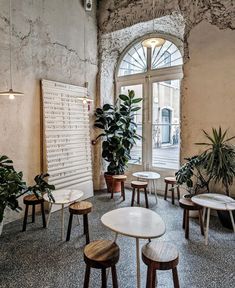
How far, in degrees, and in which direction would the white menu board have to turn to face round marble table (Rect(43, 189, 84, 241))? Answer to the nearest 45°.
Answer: approximately 45° to its right

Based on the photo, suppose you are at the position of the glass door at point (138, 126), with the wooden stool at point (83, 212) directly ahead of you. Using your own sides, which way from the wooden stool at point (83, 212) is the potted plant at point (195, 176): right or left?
left

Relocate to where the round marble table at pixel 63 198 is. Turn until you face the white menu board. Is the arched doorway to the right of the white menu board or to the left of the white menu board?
right

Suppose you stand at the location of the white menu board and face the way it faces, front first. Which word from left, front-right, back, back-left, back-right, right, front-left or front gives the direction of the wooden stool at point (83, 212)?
front-right

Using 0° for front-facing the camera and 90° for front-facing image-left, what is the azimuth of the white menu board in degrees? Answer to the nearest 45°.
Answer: approximately 315°

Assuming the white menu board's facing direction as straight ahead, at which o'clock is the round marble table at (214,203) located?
The round marble table is roughly at 12 o'clock from the white menu board.

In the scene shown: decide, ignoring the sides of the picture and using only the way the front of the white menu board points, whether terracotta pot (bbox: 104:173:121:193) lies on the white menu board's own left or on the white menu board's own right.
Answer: on the white menu board's own left

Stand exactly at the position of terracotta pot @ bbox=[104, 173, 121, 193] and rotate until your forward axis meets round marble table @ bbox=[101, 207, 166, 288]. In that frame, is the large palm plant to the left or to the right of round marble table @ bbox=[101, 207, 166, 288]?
left

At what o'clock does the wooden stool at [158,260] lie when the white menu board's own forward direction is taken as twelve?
The wooden stool is roughly at 1 o'clock from the white menu board.

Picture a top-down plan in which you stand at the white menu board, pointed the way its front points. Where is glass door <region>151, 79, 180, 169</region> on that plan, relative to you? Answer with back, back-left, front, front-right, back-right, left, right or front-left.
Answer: front-left

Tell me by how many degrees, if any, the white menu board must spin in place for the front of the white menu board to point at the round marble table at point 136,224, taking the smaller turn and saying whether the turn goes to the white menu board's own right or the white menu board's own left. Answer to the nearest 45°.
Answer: approximately 45° to the white menu board's own right

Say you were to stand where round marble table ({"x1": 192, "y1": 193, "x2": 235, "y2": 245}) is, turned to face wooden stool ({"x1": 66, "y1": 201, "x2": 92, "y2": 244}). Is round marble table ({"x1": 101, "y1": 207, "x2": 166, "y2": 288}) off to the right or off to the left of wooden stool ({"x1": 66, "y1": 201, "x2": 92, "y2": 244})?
left

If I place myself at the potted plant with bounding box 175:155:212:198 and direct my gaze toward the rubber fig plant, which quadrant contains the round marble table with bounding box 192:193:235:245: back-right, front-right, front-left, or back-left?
back-left

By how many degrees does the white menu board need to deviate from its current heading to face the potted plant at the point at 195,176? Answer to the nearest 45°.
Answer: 0° — it already faces it

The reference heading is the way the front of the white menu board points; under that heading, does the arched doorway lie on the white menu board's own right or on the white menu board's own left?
on the white menu board's own left
